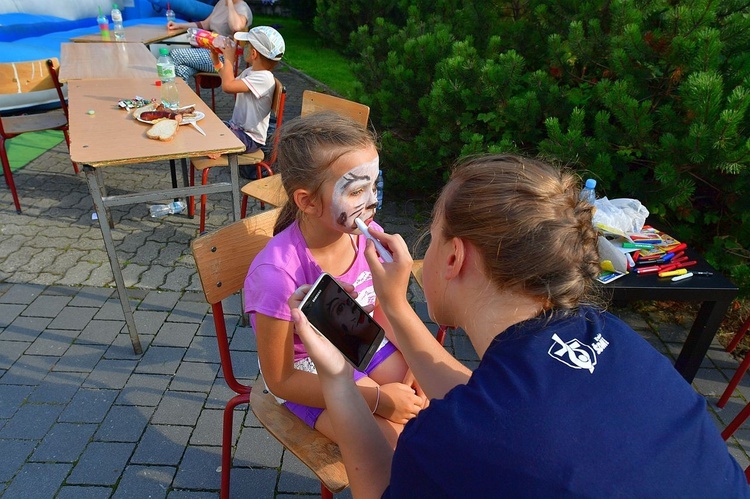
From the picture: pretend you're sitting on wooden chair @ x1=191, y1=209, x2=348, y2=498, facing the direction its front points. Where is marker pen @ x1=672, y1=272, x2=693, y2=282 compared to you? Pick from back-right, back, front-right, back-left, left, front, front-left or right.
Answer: front-left

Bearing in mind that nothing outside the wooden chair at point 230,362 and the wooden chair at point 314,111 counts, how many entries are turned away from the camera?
0

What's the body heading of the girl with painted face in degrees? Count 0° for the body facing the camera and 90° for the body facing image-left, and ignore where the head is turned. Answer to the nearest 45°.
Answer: approximately 315°

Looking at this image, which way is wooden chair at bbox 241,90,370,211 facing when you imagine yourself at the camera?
facing the viewer and to the left of the viewer

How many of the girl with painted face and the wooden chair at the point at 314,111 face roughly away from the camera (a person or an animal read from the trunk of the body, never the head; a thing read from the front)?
0

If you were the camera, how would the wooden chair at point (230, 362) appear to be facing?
facing the viewer and to the right of the viewer

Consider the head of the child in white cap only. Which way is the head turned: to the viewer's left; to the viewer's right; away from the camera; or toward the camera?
to the viewer's left

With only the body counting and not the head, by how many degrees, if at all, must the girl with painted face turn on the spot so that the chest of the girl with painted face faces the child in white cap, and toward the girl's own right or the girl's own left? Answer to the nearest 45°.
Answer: approximately 135° to the girl's own left

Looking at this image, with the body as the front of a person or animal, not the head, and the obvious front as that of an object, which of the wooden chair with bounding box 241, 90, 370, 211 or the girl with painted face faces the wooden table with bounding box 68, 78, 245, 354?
the wooden chair

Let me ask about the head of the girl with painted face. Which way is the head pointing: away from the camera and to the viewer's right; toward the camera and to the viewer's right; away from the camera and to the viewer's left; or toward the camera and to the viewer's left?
toward the camera and to the viewer's right

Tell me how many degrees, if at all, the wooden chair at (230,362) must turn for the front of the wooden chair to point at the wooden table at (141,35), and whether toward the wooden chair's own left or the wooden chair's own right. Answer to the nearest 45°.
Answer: approximately 135° to the wooden chair's own left

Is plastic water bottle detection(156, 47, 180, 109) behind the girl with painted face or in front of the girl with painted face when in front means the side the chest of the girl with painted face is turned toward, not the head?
behind

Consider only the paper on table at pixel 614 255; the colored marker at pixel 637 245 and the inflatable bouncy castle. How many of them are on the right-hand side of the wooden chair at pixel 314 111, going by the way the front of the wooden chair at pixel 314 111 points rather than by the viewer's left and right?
1

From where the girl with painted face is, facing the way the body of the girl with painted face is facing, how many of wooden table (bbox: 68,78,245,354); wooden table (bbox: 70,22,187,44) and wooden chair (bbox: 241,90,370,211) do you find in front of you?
0

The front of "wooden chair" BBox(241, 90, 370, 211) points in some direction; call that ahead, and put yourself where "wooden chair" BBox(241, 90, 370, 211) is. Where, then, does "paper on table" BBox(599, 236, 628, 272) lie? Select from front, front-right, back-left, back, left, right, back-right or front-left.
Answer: left

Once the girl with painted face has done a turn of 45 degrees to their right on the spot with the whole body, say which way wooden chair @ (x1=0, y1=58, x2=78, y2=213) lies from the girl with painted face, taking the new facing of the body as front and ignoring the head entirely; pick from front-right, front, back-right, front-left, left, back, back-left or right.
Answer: back-right
